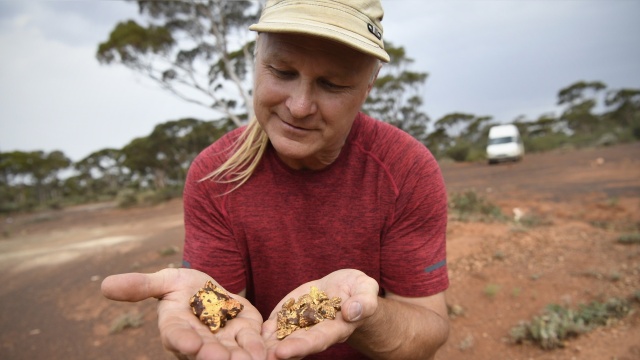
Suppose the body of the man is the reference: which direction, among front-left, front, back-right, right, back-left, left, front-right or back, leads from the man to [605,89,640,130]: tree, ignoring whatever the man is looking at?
back-left

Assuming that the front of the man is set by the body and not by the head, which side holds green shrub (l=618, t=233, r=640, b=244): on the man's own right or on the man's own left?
on the man's own left

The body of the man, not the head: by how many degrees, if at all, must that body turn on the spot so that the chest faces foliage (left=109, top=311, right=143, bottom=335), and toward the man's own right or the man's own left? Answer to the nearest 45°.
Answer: approximately 135° to the man's own right

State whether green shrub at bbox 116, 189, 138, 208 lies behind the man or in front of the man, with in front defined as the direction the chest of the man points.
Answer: behind

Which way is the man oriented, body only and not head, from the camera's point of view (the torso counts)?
toward the camera

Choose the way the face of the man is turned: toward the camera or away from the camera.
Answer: toward the camera

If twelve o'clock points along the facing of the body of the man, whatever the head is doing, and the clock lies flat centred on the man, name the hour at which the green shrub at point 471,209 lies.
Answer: The green shrub is roughly at 7 o'clock from the man.

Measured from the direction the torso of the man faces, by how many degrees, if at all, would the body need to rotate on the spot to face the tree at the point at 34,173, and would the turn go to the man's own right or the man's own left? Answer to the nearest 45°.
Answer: approximately 135° to the man's own right
